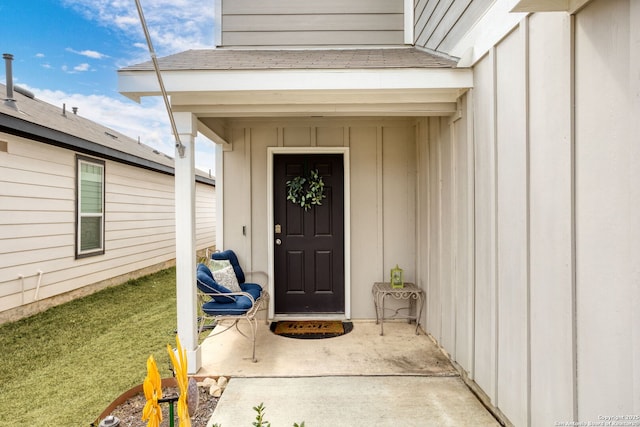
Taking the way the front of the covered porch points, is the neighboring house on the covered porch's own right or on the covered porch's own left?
on the covered porch's own right

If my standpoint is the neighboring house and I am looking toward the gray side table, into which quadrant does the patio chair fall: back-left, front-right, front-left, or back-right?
front-right

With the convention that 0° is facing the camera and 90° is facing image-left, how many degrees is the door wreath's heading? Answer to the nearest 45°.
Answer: approximately 0°

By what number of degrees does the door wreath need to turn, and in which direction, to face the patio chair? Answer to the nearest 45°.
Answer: approximately 45° to its right

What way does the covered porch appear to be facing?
toward the camera
